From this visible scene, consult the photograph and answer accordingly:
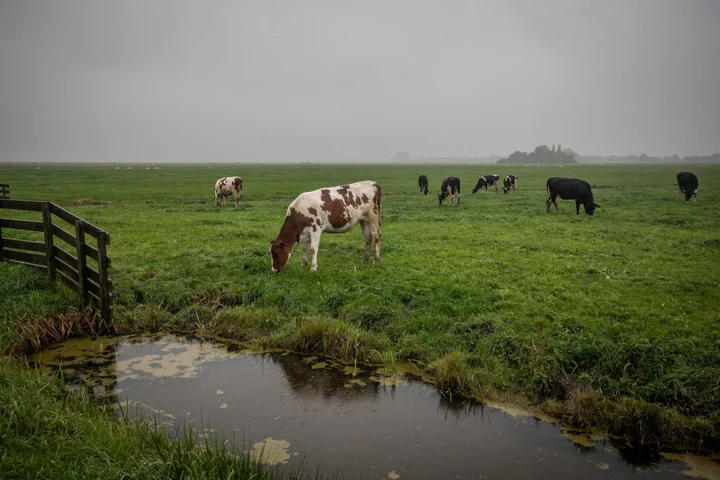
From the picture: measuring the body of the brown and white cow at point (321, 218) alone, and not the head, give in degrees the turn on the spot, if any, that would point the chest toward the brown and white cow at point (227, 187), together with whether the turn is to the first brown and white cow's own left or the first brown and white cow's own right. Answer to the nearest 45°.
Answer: approximately 90° to the first brown and white cow's own right

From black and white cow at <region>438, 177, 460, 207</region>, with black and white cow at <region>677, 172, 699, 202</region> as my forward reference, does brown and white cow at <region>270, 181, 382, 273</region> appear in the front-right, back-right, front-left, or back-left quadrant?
back-right

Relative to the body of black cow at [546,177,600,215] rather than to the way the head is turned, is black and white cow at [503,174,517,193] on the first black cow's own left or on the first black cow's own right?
on the first black cow's own left

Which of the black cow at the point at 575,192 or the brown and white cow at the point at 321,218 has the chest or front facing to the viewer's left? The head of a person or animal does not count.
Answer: the brown and white cow

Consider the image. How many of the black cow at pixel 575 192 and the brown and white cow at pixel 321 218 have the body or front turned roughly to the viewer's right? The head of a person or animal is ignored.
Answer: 1

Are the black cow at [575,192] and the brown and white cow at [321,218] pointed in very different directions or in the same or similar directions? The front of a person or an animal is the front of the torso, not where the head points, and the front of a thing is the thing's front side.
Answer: very different directions

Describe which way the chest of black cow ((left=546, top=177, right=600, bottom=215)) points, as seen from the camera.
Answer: to the viewer's right

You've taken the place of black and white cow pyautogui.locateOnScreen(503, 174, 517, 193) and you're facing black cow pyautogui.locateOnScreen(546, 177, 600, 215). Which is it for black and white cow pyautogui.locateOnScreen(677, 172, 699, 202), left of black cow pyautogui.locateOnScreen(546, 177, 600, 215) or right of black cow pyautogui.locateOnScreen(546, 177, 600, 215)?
left

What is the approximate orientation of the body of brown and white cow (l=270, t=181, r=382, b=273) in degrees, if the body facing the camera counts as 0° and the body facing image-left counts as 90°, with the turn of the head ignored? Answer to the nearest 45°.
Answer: approximately 90°

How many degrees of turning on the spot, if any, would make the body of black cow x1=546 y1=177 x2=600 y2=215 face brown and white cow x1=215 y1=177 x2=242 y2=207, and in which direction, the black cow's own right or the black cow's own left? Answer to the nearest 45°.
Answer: approximately 180°

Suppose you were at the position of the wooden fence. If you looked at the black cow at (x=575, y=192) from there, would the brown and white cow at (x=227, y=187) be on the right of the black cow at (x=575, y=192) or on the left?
left
